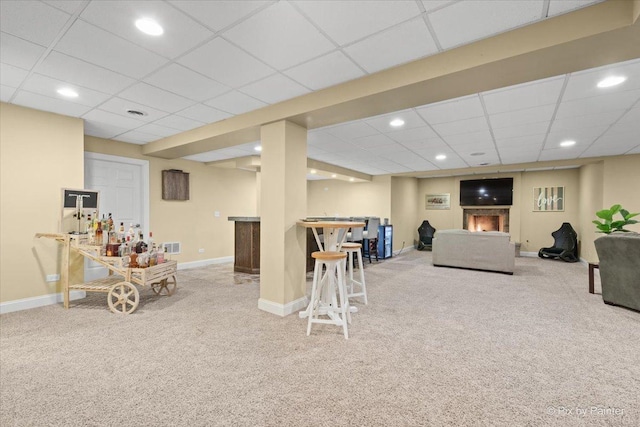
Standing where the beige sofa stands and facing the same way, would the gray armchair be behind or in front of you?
behind

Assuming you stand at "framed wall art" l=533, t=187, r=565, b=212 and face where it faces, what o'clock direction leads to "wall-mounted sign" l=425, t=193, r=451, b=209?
The wall-mounted sign is roughly at 3 o'clock from the framed wall art.

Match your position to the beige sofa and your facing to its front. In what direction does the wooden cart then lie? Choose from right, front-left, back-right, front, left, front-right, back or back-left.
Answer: back-left

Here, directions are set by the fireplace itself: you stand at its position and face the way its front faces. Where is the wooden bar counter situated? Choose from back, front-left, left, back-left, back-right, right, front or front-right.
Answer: front-right

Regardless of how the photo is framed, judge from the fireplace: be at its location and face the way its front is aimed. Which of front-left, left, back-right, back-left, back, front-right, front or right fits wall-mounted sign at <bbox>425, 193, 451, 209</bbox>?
right

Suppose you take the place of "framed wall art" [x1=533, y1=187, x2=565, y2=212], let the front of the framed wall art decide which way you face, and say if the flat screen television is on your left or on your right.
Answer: on your right

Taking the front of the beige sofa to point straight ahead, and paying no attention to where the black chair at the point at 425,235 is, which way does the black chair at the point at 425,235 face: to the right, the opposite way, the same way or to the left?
the opposite way

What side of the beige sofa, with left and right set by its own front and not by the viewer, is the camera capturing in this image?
back

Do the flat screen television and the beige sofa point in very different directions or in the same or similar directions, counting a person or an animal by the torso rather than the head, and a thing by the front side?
very different directions

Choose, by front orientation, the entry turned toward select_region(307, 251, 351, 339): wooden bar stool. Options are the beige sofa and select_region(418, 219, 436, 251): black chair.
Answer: the black chair

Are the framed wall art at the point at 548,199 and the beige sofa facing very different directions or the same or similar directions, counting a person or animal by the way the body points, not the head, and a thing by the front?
very different directions
